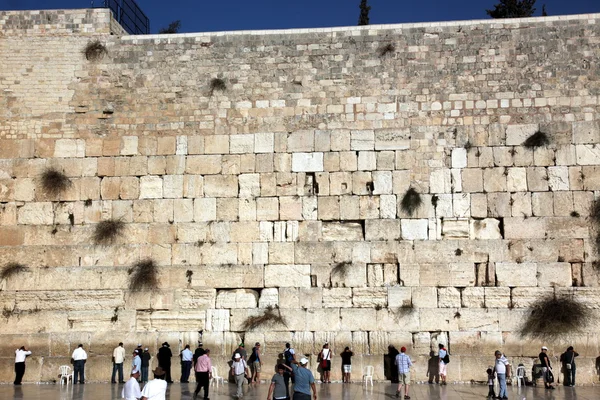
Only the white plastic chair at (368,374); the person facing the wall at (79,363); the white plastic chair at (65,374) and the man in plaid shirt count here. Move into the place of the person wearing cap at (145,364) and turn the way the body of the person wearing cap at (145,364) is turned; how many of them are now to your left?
2

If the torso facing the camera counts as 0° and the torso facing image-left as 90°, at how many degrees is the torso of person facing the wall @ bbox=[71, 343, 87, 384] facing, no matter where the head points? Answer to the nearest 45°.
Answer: approximately 180°

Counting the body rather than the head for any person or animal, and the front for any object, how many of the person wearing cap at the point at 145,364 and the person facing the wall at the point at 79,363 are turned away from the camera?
2

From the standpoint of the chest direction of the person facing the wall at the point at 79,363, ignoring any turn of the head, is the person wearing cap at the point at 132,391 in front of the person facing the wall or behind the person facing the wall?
behind

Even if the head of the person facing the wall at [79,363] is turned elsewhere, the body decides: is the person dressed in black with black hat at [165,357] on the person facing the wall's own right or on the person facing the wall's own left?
on the person facing the wall's own right

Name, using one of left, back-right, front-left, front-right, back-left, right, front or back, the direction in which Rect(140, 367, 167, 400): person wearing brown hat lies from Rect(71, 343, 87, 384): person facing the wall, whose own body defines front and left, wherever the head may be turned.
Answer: back

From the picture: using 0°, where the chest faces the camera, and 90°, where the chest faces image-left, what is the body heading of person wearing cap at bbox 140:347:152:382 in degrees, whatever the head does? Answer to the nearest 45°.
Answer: approximately 180°

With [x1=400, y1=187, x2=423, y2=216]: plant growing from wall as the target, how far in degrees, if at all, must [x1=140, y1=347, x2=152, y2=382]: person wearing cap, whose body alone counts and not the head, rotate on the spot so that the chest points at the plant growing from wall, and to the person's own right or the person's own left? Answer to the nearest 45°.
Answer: approximately 90° to the person's own right
